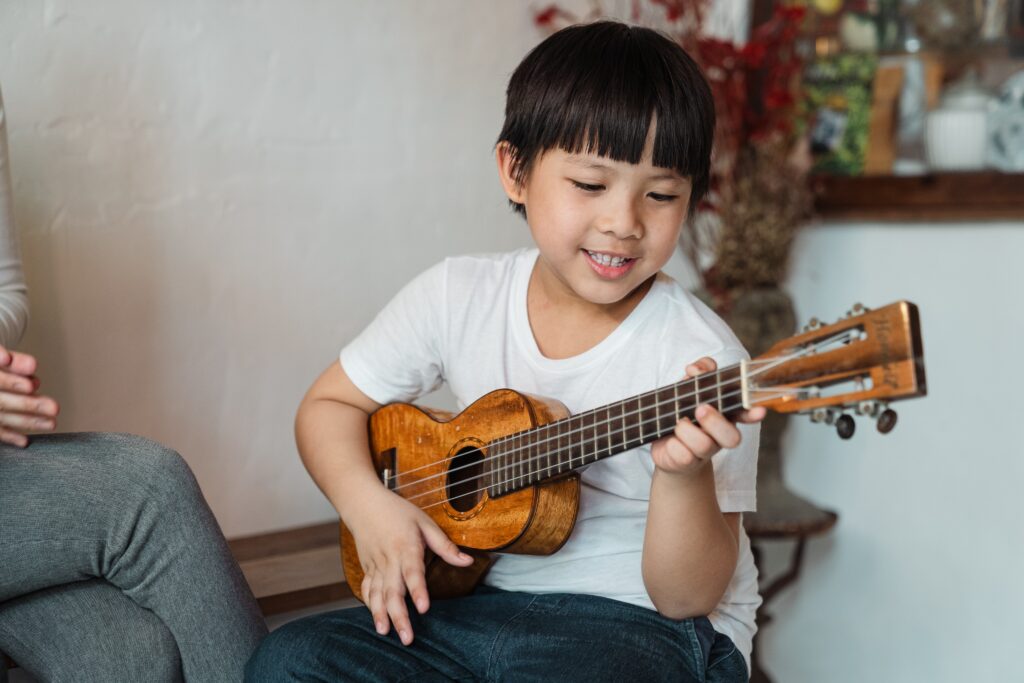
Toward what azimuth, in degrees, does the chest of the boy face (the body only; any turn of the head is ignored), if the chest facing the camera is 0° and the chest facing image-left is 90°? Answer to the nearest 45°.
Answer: approximately 0°

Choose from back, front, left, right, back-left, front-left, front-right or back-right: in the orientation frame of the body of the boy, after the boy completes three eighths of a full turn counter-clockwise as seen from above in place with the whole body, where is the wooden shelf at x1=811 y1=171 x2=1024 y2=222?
front

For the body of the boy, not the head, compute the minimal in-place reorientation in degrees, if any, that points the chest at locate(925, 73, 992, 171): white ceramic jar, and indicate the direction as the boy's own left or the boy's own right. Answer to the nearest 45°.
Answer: approximately 135° to the boy's own left

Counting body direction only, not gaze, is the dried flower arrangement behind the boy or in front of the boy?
behind
